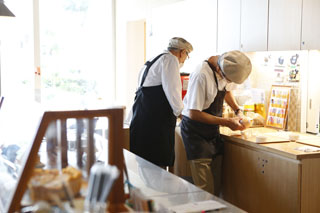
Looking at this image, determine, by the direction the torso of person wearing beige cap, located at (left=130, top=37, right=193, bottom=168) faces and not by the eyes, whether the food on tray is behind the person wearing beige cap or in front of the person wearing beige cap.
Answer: behind

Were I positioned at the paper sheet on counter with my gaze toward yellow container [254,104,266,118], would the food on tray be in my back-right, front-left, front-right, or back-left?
back-left

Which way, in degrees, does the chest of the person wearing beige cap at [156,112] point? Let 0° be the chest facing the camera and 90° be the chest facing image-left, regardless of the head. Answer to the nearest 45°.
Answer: approximately 225°

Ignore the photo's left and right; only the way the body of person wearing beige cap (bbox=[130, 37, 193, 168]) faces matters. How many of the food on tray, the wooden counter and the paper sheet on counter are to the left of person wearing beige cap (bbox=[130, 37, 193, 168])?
0

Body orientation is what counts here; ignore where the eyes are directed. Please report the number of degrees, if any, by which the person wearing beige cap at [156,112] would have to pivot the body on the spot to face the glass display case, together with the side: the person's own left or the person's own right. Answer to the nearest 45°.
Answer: approximately 135° to the person's own right

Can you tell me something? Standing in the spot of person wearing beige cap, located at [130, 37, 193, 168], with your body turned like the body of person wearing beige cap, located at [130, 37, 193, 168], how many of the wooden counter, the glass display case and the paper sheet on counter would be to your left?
0
